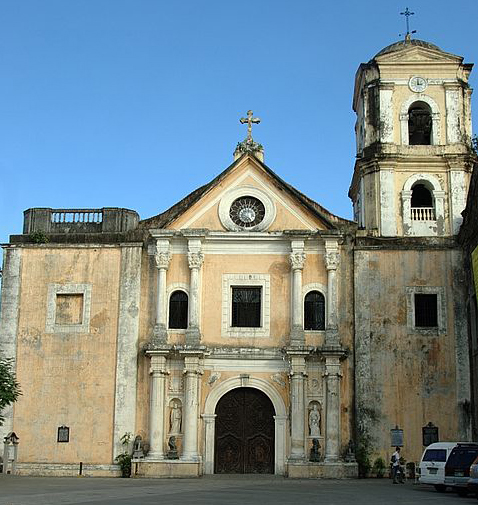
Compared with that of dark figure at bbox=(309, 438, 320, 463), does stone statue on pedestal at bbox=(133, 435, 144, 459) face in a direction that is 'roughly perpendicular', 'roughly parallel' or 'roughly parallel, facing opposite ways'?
roughly parallel

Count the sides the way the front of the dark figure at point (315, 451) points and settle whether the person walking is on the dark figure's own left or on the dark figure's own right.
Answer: on the dark figure's own left

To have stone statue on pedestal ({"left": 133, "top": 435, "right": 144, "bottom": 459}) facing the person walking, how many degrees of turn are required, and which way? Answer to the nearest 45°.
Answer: approximately 90° to its left

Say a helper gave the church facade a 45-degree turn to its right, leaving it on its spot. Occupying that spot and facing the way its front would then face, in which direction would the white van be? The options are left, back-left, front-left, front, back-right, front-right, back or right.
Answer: left

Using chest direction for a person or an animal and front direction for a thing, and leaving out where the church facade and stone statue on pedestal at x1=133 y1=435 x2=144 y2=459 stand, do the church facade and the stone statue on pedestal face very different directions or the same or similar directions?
same or similar directions

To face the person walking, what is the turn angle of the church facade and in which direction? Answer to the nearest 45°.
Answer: approximately 45° to its left

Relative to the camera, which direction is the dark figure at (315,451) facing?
toward the camera

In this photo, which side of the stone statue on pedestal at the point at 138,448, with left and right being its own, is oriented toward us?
front

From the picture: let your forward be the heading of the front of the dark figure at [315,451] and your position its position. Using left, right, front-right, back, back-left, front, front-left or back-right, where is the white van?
front-left

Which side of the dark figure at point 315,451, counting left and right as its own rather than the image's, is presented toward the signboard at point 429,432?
left

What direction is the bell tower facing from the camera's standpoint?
toward the camera
